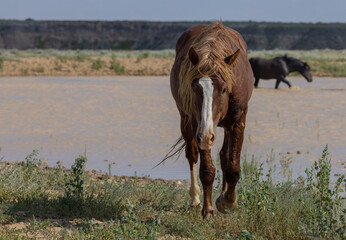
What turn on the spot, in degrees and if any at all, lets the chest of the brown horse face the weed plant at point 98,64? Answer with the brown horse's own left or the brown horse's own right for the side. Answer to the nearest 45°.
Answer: approximately 180°

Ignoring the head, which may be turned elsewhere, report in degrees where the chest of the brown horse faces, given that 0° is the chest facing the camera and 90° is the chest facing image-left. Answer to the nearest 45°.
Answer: approximately 0°

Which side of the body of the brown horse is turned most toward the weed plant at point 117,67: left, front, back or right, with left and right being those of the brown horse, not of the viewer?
back

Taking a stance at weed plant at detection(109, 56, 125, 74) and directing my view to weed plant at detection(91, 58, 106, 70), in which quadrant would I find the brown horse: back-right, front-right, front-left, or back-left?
back-left

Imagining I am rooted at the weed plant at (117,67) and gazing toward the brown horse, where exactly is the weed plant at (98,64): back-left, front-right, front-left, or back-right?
back-right
